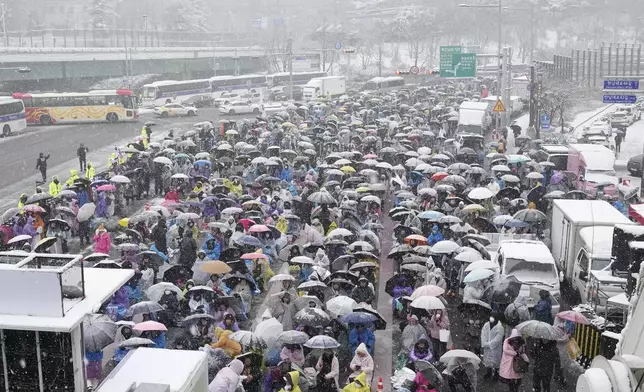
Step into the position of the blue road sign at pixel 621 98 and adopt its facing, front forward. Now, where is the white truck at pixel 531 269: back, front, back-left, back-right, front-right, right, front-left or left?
front

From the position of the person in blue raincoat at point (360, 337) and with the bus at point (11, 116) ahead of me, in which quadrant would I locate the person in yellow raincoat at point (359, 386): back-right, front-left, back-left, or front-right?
back-left

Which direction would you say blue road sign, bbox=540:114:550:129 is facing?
toward the camera

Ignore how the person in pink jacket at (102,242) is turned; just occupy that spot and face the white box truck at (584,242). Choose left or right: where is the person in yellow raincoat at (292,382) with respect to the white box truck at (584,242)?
right

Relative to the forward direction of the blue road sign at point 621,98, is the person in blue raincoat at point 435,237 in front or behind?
in front

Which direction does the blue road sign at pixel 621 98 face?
toward the camera

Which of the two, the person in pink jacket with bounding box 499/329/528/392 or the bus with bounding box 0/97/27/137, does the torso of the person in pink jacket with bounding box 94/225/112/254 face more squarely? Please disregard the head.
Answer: the person in pink jacket

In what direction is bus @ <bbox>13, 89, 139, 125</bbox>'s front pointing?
to the viewer's right

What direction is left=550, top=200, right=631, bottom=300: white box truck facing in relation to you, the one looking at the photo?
facing the viewer and to the right of the viewer

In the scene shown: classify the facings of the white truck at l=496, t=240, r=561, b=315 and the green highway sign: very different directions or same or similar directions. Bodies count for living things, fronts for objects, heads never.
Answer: same or similar directions

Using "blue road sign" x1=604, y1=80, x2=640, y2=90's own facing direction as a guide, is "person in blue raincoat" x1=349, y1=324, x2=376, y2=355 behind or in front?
in front

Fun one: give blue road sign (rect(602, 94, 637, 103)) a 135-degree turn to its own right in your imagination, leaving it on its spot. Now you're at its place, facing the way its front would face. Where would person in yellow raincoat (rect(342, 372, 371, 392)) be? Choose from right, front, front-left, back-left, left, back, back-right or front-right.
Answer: back-left

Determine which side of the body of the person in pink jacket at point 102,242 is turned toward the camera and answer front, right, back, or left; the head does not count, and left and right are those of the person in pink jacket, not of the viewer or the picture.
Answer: front

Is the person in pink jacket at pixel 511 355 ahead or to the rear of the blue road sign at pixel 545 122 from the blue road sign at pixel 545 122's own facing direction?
ahead

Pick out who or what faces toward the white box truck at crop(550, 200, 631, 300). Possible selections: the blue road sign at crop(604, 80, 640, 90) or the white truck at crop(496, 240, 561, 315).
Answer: the blue road sign

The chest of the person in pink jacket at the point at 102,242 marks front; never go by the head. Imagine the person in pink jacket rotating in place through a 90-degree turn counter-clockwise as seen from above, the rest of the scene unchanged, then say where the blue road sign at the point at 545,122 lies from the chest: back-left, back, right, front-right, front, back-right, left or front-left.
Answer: front-left
